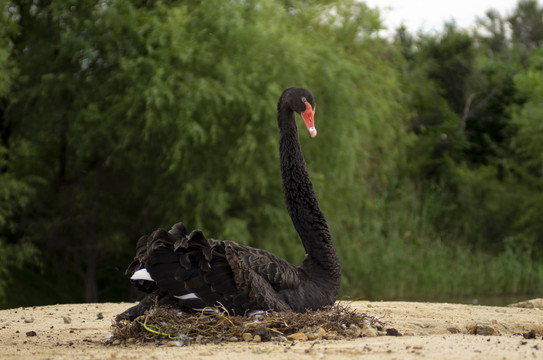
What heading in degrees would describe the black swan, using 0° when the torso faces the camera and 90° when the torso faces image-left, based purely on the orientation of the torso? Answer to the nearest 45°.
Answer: approximately 270°
